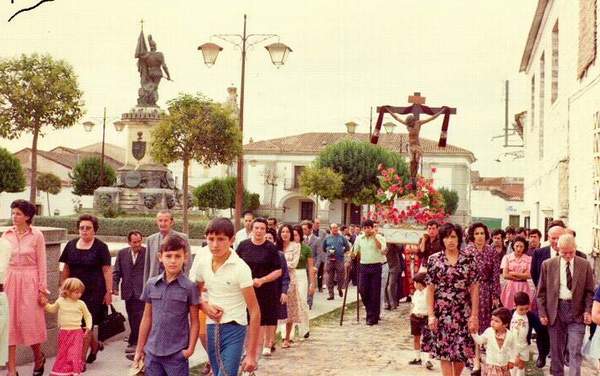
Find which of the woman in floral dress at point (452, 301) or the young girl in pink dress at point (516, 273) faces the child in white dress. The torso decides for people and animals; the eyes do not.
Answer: the young girl in pink dress

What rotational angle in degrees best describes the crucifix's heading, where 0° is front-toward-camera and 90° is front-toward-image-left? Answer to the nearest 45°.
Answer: approximately 0°

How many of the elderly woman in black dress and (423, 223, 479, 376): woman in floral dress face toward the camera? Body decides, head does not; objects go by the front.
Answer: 2

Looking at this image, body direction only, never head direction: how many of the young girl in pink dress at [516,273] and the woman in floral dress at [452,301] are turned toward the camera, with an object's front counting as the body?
2

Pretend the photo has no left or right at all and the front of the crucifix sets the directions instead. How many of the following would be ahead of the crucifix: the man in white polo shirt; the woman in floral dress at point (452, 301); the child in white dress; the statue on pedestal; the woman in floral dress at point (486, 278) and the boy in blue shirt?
5

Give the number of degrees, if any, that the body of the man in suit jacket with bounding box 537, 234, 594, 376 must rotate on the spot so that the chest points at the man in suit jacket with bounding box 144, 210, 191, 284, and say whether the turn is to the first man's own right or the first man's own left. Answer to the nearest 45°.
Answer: approximately 90° to the first man's own right

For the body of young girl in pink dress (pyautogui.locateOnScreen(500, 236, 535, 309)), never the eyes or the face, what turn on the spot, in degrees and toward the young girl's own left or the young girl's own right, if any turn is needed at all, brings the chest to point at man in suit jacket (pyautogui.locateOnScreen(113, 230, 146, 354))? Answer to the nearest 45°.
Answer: approximately 45° to the young girl's own right

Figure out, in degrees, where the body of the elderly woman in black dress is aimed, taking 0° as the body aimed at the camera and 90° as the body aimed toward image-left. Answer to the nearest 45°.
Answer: approximately 0°
